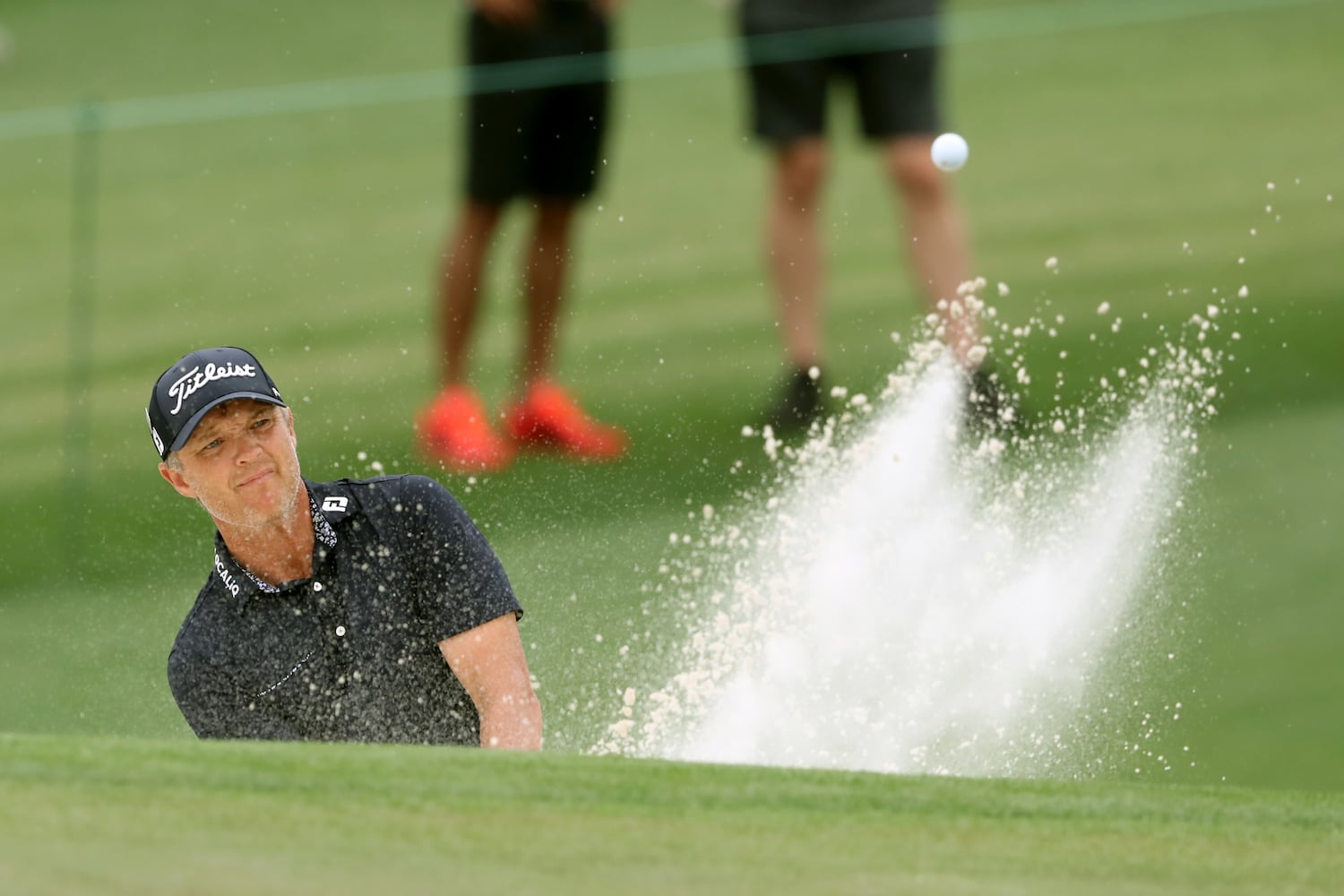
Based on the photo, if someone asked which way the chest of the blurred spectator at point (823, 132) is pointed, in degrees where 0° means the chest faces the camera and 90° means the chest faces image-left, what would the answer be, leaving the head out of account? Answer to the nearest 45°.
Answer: approximately 0°

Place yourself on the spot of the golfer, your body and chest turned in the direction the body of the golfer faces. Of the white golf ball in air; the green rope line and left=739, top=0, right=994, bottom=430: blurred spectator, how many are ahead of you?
0

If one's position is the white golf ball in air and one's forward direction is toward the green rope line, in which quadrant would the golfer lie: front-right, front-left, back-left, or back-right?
back-left

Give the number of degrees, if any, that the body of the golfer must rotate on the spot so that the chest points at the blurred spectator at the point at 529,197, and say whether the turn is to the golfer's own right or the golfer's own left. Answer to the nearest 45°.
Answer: approximately 180°

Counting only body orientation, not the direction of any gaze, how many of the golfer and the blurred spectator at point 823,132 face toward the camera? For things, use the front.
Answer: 2

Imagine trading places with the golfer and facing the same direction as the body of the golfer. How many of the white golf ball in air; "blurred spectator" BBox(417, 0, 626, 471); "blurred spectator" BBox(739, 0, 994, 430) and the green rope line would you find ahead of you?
0

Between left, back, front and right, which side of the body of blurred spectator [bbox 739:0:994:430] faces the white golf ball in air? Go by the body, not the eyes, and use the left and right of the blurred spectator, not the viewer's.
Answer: front

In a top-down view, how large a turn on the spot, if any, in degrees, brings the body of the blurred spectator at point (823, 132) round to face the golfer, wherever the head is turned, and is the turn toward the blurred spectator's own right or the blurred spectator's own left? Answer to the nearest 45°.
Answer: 0° — they already face them

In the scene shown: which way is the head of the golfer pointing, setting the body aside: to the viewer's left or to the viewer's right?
to the viewer's right

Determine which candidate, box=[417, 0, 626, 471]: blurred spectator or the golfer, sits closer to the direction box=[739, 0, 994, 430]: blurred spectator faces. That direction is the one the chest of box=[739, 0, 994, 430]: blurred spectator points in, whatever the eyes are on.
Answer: the golfer

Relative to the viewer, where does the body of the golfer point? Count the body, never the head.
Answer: toward the camera

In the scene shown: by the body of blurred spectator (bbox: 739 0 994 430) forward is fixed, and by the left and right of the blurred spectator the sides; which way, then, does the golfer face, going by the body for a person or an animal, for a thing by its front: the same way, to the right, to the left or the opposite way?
the same way

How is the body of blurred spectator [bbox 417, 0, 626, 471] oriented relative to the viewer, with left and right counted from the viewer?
facing the viewer and to the right of the viewer

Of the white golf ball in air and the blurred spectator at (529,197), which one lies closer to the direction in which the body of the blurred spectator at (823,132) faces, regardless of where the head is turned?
the white golf ball in air
